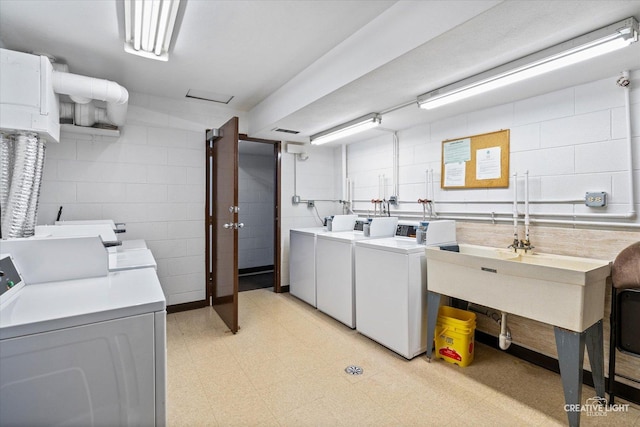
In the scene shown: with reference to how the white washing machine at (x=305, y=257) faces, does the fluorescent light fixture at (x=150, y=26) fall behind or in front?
in front

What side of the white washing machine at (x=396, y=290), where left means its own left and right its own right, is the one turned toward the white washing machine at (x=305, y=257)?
right

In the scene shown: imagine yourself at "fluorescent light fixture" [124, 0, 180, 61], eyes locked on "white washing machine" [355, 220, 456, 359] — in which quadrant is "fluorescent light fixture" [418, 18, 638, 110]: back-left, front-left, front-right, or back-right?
front-right

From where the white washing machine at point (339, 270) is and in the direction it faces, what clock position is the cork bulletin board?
The cork bulletin board is roughly at 8 o'clock from the white washing machine.

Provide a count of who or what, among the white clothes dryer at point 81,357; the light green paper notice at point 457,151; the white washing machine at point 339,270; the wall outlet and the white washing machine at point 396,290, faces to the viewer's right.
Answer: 1

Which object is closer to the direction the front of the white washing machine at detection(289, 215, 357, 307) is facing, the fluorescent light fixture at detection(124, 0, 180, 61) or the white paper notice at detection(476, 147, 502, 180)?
the fluorescent light fixture

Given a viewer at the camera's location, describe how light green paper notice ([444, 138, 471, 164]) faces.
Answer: facing the viewer and to the left of the viewer

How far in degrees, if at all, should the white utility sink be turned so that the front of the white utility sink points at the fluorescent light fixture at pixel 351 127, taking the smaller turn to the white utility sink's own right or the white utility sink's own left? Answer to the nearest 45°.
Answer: approximately 45° to the white utility sink's own right
